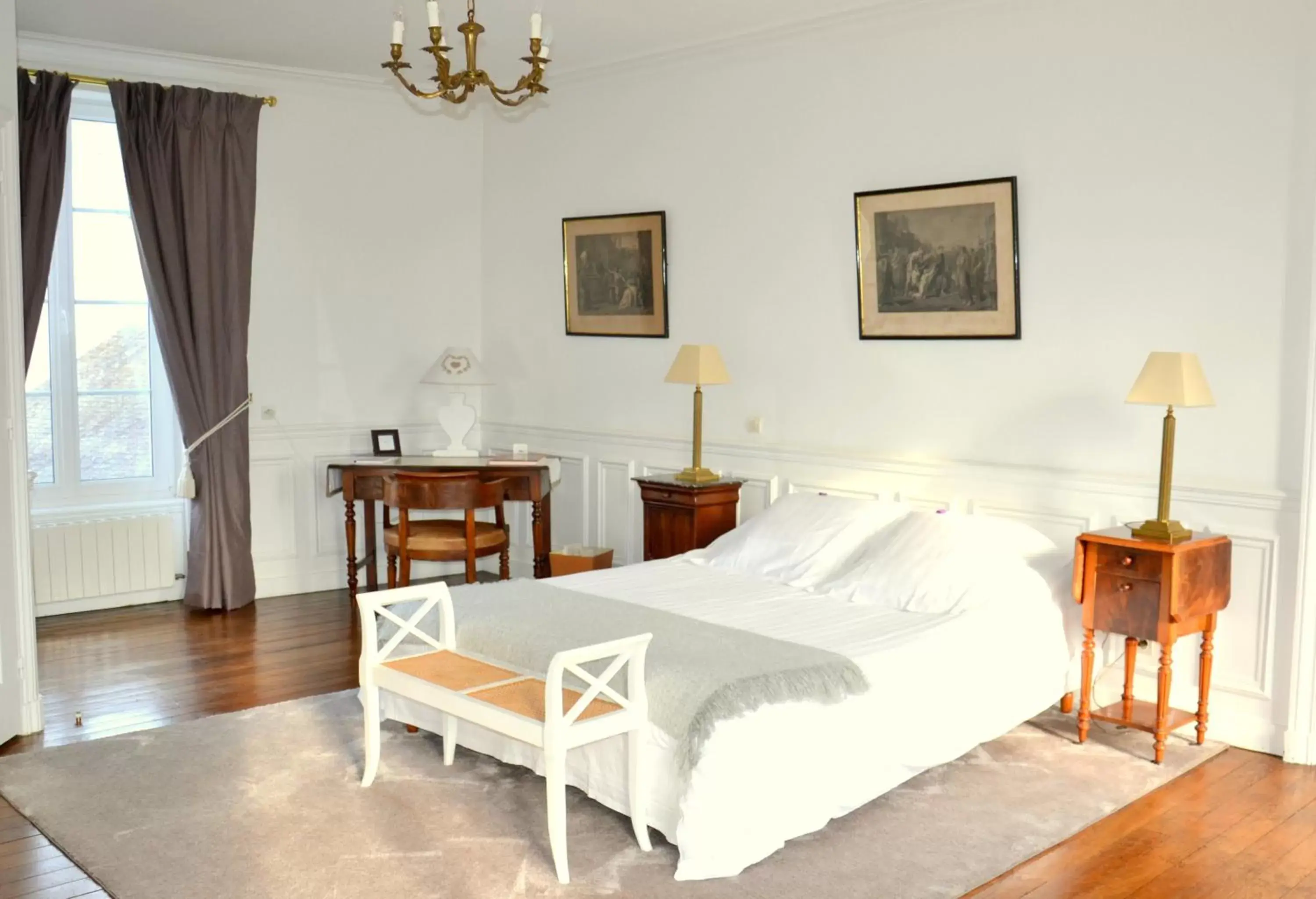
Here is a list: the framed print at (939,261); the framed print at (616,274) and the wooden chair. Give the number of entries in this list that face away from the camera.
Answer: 1

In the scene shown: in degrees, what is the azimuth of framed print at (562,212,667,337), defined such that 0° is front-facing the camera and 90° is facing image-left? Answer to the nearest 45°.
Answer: approximately 45°

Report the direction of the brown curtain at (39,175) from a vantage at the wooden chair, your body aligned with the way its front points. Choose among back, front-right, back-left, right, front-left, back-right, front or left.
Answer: left

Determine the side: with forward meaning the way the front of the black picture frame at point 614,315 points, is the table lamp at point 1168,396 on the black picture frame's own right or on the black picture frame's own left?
on the black picture frame's own left

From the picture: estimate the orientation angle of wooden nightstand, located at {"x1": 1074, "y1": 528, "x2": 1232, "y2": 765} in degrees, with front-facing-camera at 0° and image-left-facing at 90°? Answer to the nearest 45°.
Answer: approximately 45°

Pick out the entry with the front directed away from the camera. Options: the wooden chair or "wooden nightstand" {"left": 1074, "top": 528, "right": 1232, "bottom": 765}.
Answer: the wooden chair

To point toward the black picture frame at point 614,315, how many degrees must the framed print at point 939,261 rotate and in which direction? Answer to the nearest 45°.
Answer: approximately 90° to its right

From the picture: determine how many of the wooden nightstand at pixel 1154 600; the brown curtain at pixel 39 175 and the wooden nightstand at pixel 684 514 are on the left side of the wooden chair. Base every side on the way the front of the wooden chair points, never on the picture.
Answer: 1

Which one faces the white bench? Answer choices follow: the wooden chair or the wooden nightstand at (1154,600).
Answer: the wooden nightstand

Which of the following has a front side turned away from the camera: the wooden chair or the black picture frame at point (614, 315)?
the wooden chair

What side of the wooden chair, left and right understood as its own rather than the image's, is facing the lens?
back

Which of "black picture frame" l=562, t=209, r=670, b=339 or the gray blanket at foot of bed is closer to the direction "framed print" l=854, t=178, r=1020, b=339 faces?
the gray blanket at foot of bed

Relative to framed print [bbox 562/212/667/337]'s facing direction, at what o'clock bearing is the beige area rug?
The beige area rug is roughly at 11 o'clock from the framed print.

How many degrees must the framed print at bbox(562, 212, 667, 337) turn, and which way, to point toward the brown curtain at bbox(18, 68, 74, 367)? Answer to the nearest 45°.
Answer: approximately 45° to its right
